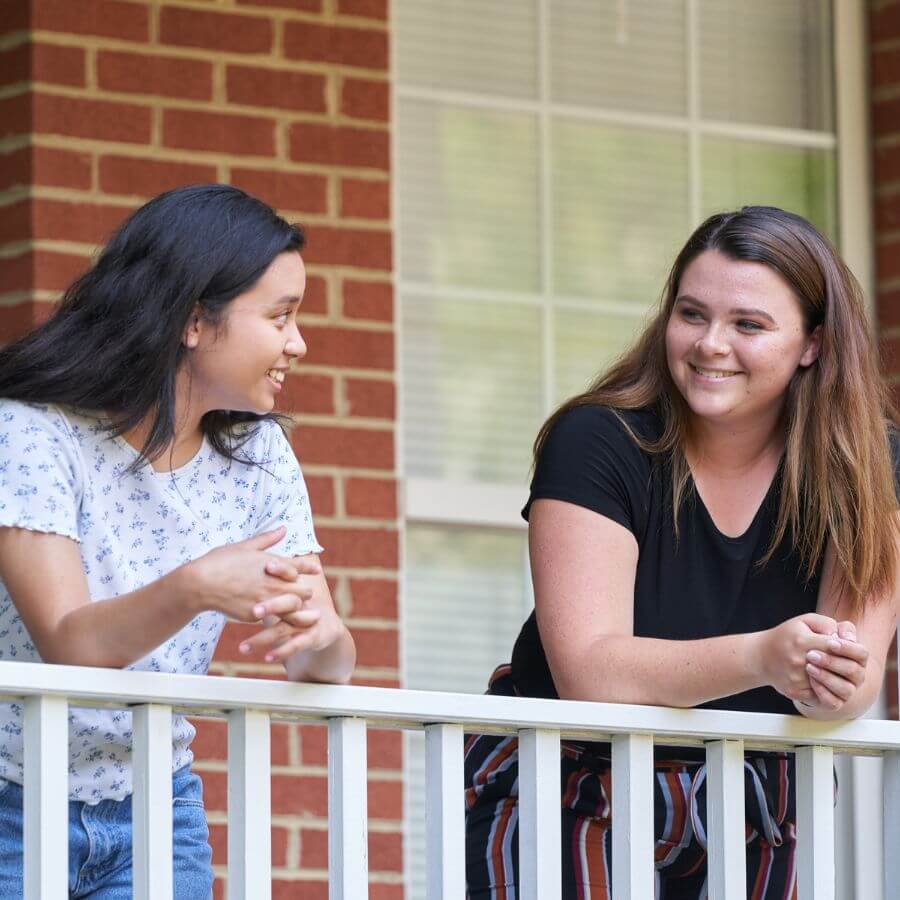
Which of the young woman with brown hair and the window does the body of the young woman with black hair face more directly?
the young woman with brown hair

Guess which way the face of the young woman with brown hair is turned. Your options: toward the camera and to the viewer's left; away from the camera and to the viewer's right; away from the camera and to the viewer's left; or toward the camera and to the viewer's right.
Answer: toward the camera and to the viewer's left

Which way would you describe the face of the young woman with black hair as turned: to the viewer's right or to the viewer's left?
to the viewer's right

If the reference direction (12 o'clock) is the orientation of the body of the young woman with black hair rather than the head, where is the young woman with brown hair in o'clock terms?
The young woman with brown hair is roughly at 10 o'clock from the young woman with black hair.

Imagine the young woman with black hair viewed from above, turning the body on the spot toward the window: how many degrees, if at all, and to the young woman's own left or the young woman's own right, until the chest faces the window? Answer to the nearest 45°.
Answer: approximately 135° to the young woman's own left

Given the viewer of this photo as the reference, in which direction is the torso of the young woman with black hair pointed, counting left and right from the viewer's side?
facing the viewer and to the right of the viewer
